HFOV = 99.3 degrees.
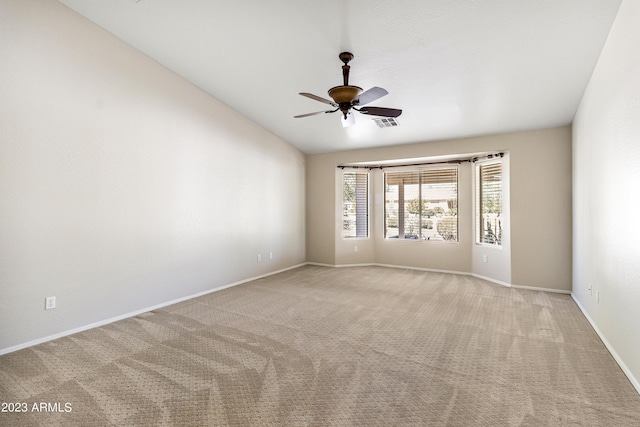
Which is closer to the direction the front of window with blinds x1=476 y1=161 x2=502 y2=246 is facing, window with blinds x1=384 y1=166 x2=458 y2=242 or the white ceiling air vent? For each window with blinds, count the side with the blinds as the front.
the white ceiling air vent

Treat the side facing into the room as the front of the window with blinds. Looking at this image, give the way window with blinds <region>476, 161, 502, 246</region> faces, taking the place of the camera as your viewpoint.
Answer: facing the viewer and to the left of the viewer

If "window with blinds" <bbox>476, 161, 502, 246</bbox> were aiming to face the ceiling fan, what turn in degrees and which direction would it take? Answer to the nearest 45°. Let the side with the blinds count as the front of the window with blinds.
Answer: approximately 45° to its left

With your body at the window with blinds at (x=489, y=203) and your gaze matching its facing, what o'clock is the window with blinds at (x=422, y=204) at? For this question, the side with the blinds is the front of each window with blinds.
the window with blinds at (x=422, y=204) is roughly at 2 o'clock from the window with blinds at (x=489, y=203).

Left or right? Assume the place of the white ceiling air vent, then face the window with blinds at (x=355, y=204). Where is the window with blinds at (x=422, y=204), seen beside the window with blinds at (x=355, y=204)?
right

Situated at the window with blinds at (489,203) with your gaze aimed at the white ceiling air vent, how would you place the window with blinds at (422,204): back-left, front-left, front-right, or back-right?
front-right

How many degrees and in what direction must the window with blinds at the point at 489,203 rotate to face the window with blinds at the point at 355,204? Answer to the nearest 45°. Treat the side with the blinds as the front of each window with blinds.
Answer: approximately 45° to its right

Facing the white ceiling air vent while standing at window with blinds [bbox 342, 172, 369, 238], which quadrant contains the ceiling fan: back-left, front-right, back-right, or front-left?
front-right

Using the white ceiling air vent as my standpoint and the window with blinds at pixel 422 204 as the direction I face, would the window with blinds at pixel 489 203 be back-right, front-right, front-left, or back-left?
front-right

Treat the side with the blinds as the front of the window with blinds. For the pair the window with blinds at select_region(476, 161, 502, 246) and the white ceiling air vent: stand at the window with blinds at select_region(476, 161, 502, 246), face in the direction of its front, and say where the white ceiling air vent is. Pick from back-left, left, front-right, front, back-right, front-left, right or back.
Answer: front
